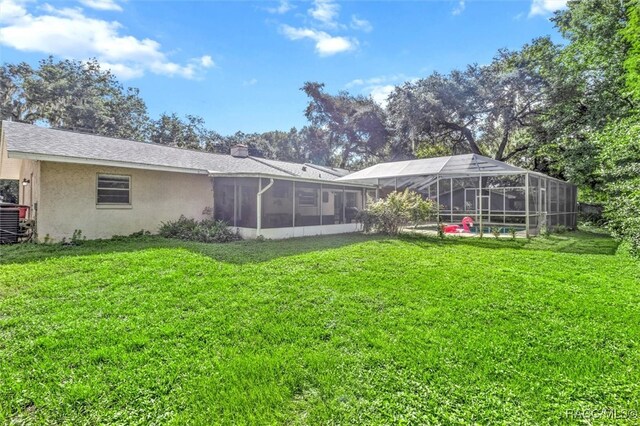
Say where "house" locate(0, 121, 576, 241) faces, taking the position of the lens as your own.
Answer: facing away from the viewer and to the left of the viewer
